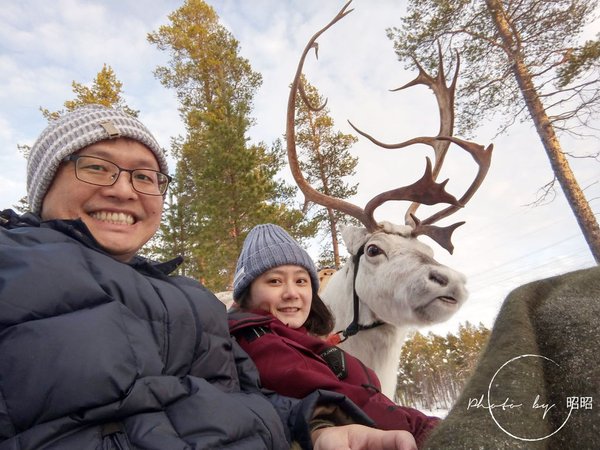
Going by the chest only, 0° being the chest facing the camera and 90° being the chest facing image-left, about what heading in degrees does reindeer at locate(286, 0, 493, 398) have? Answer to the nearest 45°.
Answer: approximately 315°

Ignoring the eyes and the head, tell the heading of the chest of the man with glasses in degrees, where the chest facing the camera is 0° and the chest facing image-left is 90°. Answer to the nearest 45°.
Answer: approximately 315°

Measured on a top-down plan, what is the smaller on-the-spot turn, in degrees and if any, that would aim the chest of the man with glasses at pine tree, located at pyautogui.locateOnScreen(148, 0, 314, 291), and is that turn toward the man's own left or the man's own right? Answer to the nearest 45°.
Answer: approximately 135° to the man's own left

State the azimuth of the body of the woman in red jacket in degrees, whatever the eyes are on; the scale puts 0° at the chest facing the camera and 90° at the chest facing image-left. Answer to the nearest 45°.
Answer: approximately 315°
